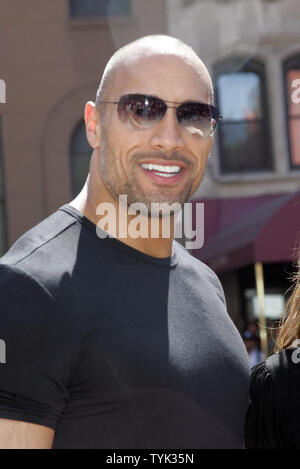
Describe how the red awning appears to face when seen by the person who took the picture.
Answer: facing the viewer and to the left of the viewer

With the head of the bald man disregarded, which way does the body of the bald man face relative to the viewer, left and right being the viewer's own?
facing the viewer and to the right of the viewer

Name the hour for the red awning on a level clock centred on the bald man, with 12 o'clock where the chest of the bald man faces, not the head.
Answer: The red awning is roughly at 8 o'clock from the bald man.

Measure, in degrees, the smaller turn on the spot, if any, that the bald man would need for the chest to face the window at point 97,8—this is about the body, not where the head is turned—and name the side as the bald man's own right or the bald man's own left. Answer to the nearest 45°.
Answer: approximately 135° to the bald man's own left

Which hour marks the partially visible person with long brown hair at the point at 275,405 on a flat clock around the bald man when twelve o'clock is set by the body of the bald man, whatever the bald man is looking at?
The partially visible person with long brown hair is roughly at 9 o'clock from the bald man.

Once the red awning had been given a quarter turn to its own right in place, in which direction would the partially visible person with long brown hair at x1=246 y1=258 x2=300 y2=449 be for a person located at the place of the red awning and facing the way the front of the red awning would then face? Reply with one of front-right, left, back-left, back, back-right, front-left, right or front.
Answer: back-left

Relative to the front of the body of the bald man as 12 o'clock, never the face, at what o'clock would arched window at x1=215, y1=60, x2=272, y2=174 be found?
The arched window is roughly at 8 o'clock from the bald man.

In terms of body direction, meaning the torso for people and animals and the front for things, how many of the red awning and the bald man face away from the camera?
0

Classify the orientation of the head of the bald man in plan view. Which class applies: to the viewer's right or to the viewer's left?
to the viewer's right
